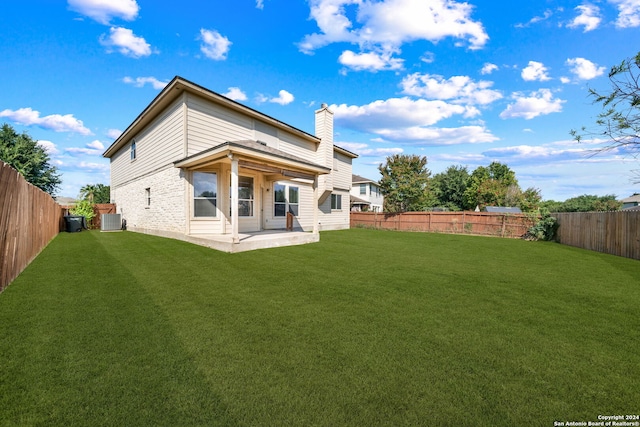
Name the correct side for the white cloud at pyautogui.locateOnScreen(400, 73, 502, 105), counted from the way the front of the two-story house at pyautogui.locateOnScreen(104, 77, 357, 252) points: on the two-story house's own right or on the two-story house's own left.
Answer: on the two-story house's own right

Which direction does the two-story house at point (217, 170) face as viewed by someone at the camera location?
facing away from the viewer and to the left of the viewer

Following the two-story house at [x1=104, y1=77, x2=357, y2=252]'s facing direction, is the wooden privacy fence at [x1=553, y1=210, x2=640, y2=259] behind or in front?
behind

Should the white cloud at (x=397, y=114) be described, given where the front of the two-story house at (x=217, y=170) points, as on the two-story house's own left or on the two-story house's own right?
on the two-story house's own right

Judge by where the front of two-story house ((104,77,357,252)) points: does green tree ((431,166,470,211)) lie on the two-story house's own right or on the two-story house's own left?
on the two-story house's own right
